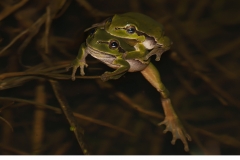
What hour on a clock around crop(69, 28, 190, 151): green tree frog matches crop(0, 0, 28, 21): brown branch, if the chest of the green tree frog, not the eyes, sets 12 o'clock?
The brown branch is roughly at 2 o'clock from the green tree frog.

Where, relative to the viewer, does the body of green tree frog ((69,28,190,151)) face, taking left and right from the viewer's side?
facing the viewer and to the left of the viewer
